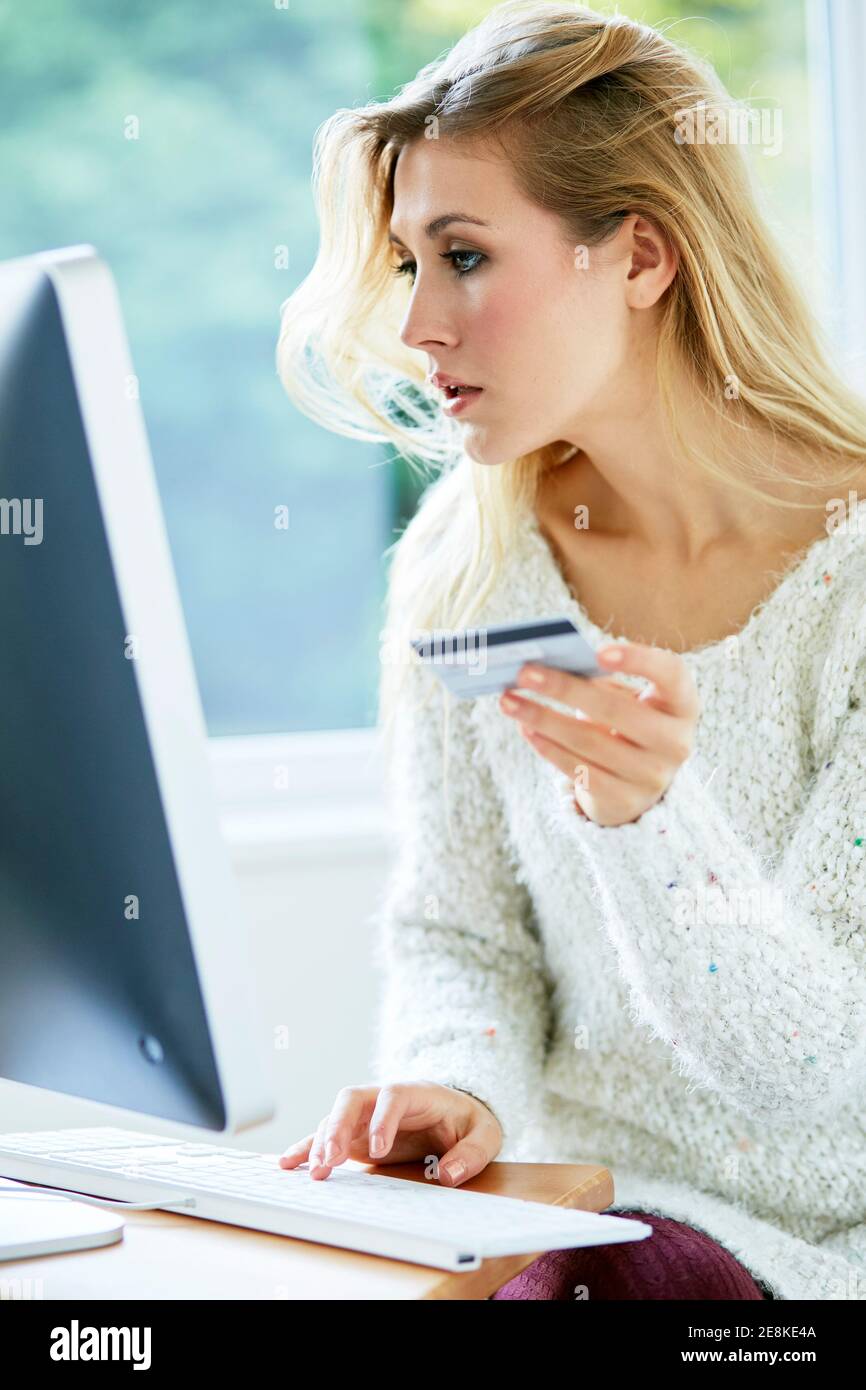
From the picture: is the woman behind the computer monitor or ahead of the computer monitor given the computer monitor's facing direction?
ahead

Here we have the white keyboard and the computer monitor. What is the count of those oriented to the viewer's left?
0

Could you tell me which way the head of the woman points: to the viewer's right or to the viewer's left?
to the viewer's left

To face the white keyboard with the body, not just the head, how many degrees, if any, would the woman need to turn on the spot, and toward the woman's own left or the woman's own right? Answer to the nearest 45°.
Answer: approximately 45° to the woman's own left

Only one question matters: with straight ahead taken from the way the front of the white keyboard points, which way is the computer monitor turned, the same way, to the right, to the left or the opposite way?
the same way

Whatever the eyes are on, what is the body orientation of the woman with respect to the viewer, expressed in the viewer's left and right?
facing the viewer and to the left of the viewer

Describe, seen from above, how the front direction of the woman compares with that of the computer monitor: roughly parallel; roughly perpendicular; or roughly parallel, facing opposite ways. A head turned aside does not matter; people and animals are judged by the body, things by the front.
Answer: roughly parallel, facing opposite ways
